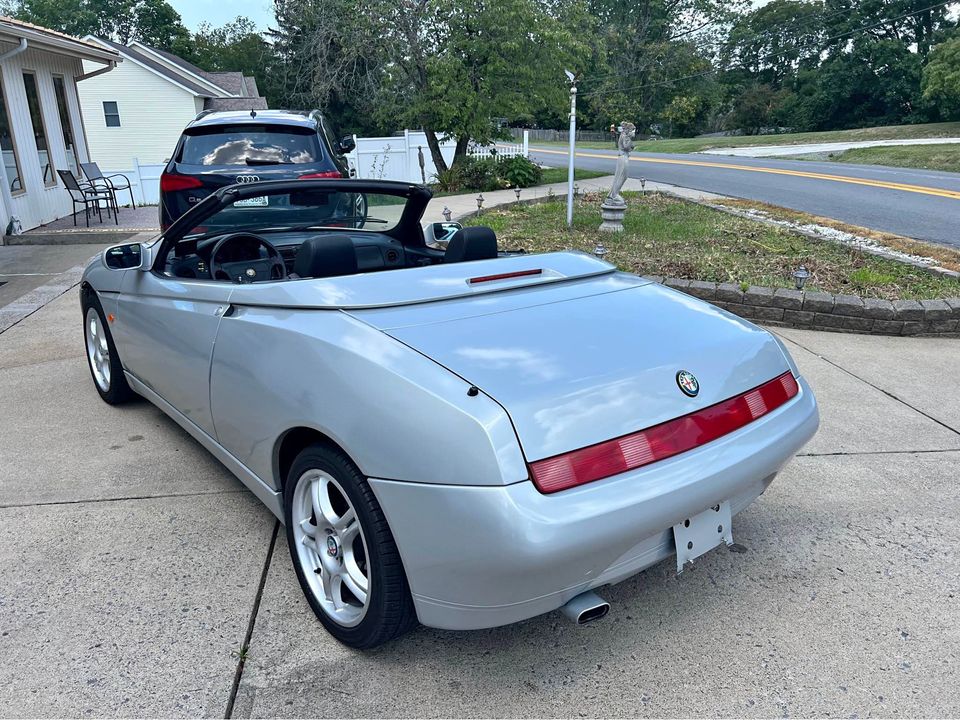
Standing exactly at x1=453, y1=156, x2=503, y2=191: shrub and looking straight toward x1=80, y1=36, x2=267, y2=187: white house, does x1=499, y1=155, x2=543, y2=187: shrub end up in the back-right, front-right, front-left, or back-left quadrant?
back-right

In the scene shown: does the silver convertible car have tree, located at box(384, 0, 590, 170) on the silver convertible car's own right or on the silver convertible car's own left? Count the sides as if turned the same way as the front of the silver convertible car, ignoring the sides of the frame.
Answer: on the silver convertible car's own right

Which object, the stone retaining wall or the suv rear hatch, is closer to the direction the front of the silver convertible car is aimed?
the suv rear hatch

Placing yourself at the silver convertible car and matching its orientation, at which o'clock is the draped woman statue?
The draped woman statue is roughly at 2 o'clock from the silver convertible car.

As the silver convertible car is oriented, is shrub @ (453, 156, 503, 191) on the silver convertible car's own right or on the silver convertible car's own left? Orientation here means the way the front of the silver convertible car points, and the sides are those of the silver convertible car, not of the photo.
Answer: on the silver convertible car's own right

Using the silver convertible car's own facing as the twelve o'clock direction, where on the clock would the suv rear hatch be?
The suv rear hatch is roughly at 1 o'clock from the silver convertible car.

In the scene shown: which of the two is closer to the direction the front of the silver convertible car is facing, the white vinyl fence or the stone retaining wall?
the white vinyl fence

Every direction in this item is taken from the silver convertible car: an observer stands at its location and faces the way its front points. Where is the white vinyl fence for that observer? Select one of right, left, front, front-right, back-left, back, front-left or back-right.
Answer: front-right

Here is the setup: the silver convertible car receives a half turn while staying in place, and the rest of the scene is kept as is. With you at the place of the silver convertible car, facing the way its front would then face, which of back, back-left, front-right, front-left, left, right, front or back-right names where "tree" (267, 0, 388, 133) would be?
back-left

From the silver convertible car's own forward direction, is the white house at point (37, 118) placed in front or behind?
in front

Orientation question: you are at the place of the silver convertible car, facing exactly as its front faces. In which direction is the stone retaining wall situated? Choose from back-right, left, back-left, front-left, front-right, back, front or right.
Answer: right

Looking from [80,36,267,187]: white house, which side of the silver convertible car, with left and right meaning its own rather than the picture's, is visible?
front

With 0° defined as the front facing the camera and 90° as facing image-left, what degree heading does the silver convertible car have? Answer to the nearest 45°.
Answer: approximately 135°

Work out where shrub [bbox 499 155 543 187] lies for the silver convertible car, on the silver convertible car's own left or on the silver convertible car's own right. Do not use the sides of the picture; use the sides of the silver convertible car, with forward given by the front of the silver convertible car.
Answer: on the silver convertible car's own right
